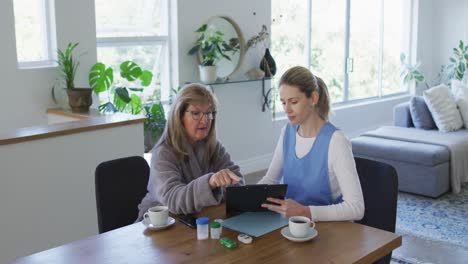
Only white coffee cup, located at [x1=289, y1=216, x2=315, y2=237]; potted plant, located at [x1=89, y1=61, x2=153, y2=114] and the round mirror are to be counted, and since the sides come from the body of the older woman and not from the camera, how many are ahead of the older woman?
1

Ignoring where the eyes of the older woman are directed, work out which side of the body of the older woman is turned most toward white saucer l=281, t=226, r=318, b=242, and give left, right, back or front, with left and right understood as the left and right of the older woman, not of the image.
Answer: front

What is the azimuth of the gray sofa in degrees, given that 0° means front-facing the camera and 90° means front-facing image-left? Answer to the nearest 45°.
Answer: approximately 45°

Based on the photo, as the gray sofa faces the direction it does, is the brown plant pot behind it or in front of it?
in front

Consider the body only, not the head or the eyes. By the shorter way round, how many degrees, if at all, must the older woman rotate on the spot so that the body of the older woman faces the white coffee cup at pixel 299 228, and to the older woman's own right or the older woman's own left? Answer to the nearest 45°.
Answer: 0° — they already face it

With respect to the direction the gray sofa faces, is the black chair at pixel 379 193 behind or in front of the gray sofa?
in front

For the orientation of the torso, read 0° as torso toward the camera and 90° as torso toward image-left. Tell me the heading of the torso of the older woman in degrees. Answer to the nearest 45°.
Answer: approximately 315°

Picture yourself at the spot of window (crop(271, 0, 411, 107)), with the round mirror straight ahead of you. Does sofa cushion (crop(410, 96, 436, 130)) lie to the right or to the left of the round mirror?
left

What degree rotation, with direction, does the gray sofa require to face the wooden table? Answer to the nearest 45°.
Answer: approximately 45° to its left

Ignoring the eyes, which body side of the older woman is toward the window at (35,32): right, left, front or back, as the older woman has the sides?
back

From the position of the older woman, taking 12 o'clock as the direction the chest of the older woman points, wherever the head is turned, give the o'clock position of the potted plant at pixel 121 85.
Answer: The potted plant is roughly at 7 o'clock from the older woman.

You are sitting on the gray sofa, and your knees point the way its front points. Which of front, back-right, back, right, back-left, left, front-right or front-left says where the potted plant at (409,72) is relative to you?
back-right

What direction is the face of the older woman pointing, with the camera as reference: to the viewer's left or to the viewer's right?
to the viewer's right

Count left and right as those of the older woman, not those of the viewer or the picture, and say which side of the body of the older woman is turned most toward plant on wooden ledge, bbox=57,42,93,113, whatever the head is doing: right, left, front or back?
back

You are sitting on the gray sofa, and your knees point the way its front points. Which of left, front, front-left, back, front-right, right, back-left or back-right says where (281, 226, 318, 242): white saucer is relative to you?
front-left

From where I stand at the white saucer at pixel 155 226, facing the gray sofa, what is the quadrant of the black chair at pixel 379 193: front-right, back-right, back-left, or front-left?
front-right

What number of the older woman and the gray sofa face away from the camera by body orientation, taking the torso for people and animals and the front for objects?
0
